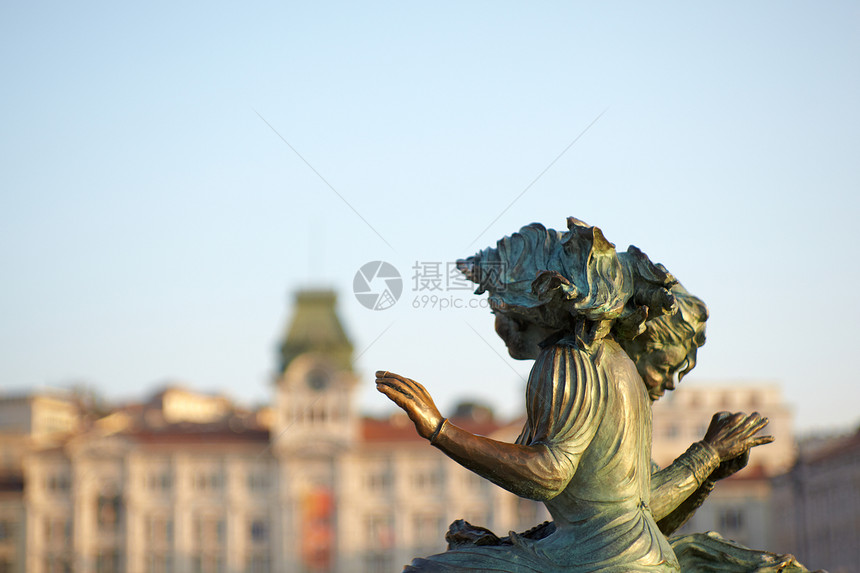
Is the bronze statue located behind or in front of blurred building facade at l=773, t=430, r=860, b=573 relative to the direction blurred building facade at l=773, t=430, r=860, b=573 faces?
in front

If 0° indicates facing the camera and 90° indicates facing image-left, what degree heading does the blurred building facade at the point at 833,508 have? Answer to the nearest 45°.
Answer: approximately 45°
